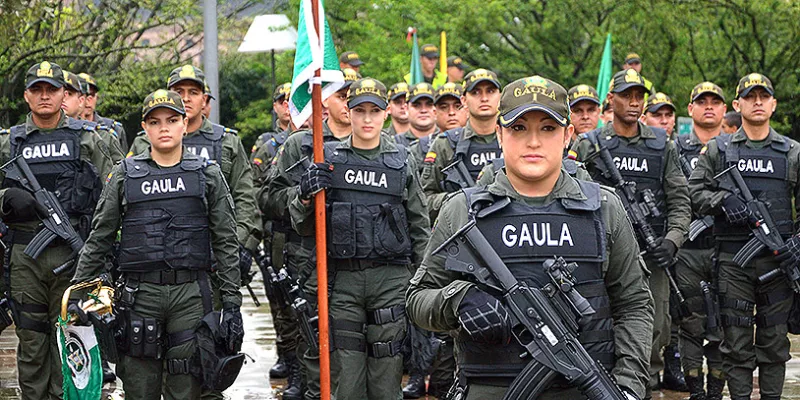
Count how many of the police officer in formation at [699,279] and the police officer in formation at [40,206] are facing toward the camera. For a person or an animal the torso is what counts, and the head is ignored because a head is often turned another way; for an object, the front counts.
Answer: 2

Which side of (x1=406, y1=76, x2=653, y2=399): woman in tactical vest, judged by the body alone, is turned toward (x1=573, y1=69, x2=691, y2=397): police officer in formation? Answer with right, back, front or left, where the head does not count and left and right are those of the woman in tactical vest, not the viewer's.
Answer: back

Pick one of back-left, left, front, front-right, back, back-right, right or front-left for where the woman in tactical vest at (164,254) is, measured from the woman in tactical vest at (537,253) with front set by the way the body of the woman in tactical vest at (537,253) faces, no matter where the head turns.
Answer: back-right

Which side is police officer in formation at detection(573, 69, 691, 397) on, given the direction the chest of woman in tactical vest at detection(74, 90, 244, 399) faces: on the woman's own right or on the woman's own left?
on the woman's own left

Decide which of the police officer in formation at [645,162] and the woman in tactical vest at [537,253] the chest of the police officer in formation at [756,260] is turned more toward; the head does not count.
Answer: the woman in tactical vest

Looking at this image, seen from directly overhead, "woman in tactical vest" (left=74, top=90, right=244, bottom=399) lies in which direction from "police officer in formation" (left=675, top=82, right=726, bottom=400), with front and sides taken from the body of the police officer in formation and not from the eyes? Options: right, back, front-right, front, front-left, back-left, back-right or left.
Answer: front-right

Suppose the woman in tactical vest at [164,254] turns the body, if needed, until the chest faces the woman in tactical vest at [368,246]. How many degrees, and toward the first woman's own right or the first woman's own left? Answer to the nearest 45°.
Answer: approximately 90° to the first woman's own left
